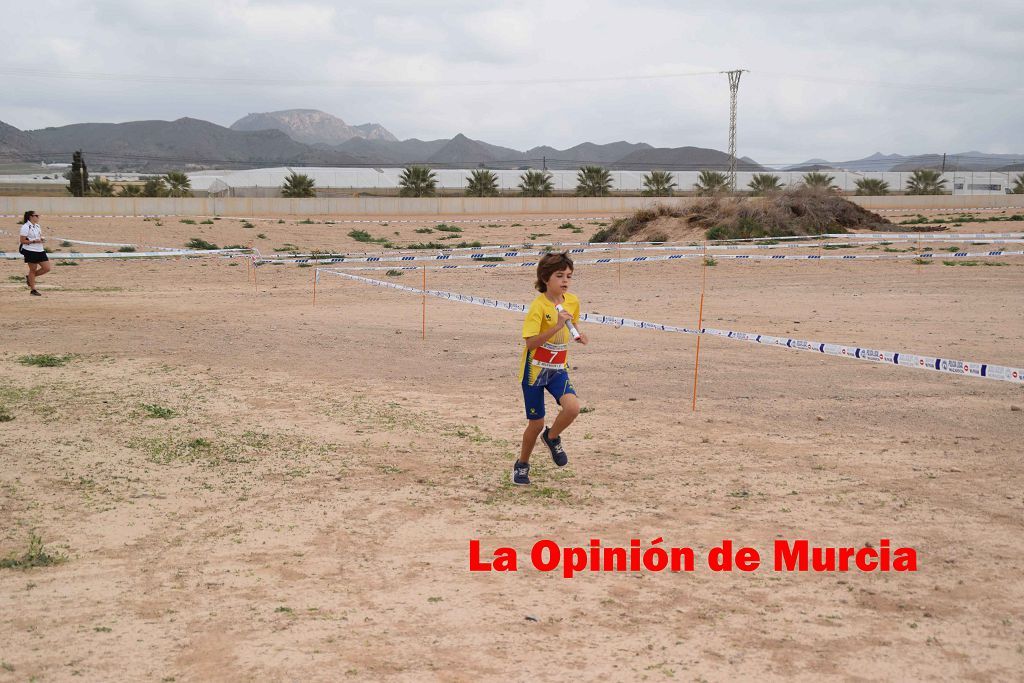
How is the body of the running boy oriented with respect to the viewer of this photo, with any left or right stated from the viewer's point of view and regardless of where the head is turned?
facing the viewer and to the right of the viewer

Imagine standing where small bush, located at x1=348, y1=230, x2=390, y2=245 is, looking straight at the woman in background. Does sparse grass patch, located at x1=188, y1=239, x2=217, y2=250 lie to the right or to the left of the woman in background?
right

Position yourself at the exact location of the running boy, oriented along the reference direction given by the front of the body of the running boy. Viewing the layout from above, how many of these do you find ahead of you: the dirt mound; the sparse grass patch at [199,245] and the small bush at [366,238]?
0

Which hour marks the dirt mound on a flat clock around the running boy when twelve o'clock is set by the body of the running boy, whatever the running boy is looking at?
The dirt mound is roughly at 8 o'clock from the running boy.

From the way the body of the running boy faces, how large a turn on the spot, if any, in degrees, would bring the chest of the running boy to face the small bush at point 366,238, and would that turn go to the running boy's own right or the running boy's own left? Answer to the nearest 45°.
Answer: approximately 135° to the running boy's own left

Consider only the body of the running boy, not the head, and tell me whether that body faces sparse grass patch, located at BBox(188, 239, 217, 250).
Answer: no

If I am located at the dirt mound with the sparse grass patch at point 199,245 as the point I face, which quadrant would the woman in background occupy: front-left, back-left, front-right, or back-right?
front-left

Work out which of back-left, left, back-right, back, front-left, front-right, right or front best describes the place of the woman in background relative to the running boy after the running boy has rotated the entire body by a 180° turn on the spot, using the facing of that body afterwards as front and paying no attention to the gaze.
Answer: front

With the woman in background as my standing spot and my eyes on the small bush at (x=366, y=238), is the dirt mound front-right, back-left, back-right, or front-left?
front-right
